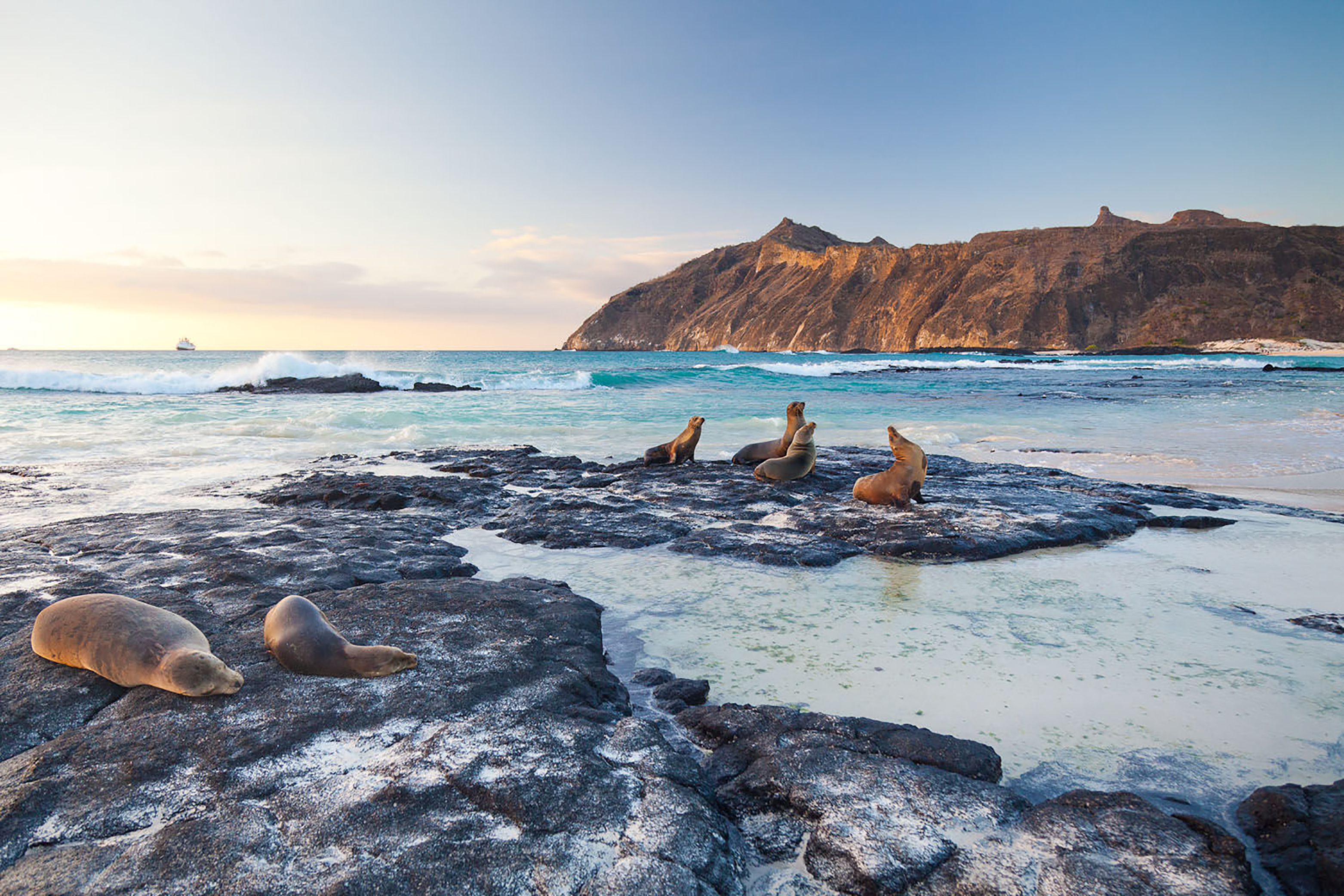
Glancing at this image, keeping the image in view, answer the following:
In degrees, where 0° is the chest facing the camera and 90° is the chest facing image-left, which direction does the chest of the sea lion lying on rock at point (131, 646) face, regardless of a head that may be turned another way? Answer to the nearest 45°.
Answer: approximately 315°

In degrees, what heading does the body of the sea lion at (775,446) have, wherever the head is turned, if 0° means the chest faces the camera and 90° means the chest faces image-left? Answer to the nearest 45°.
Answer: approximately 270°

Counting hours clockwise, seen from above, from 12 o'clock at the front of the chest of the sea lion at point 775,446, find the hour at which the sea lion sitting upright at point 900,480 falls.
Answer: The sea lion sitting upright is roughly at 2 o'clock from the sea lion.

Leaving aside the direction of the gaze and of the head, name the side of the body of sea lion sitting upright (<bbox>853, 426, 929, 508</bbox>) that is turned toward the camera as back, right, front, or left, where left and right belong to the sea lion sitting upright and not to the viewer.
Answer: right

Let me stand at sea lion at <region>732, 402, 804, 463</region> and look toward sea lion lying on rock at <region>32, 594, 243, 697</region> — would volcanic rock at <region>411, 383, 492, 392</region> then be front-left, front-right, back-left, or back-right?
back-right

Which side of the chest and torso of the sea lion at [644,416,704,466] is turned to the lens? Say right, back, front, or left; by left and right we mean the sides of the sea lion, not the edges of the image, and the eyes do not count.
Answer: right

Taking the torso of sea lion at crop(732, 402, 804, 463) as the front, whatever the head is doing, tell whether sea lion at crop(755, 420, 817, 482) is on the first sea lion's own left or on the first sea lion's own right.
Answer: on the first sea lion's own right

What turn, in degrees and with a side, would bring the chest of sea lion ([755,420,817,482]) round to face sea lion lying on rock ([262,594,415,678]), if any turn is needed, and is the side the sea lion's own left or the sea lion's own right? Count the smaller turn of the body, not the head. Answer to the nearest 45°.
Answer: approximately 90° to the sea lion's own right

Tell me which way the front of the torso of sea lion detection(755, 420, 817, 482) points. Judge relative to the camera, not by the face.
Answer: to the viewer's right

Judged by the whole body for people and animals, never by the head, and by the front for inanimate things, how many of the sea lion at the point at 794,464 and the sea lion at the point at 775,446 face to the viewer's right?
2
